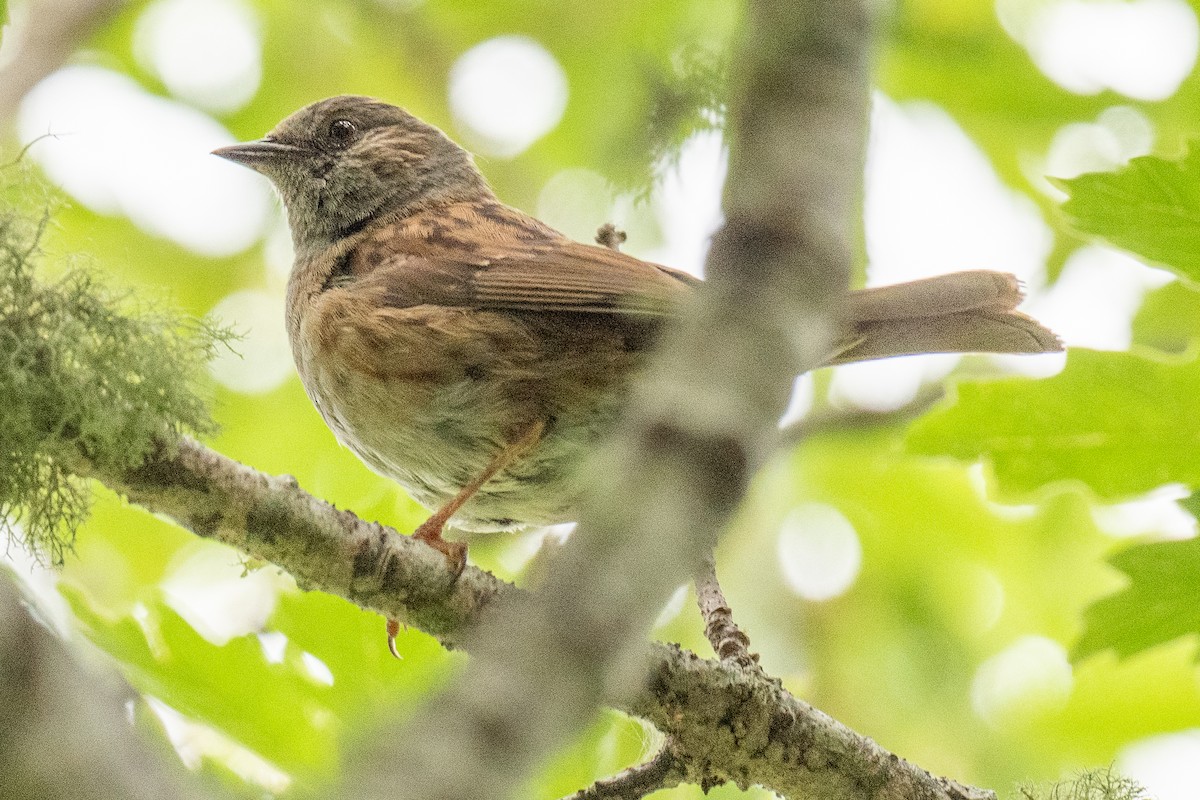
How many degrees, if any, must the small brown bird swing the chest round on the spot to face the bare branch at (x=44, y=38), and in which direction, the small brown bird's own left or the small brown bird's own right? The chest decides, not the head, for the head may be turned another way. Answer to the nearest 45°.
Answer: approximately 45° to the small brown bird's own right

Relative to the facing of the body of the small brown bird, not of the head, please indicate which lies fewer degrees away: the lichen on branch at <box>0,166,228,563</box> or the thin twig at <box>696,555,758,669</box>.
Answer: the lichen on branch

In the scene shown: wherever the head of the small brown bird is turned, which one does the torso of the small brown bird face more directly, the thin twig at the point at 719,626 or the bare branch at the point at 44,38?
the bare branch

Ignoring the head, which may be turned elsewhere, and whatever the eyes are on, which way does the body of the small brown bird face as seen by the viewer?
to the viewer's left

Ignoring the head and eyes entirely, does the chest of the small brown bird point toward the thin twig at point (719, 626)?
no
